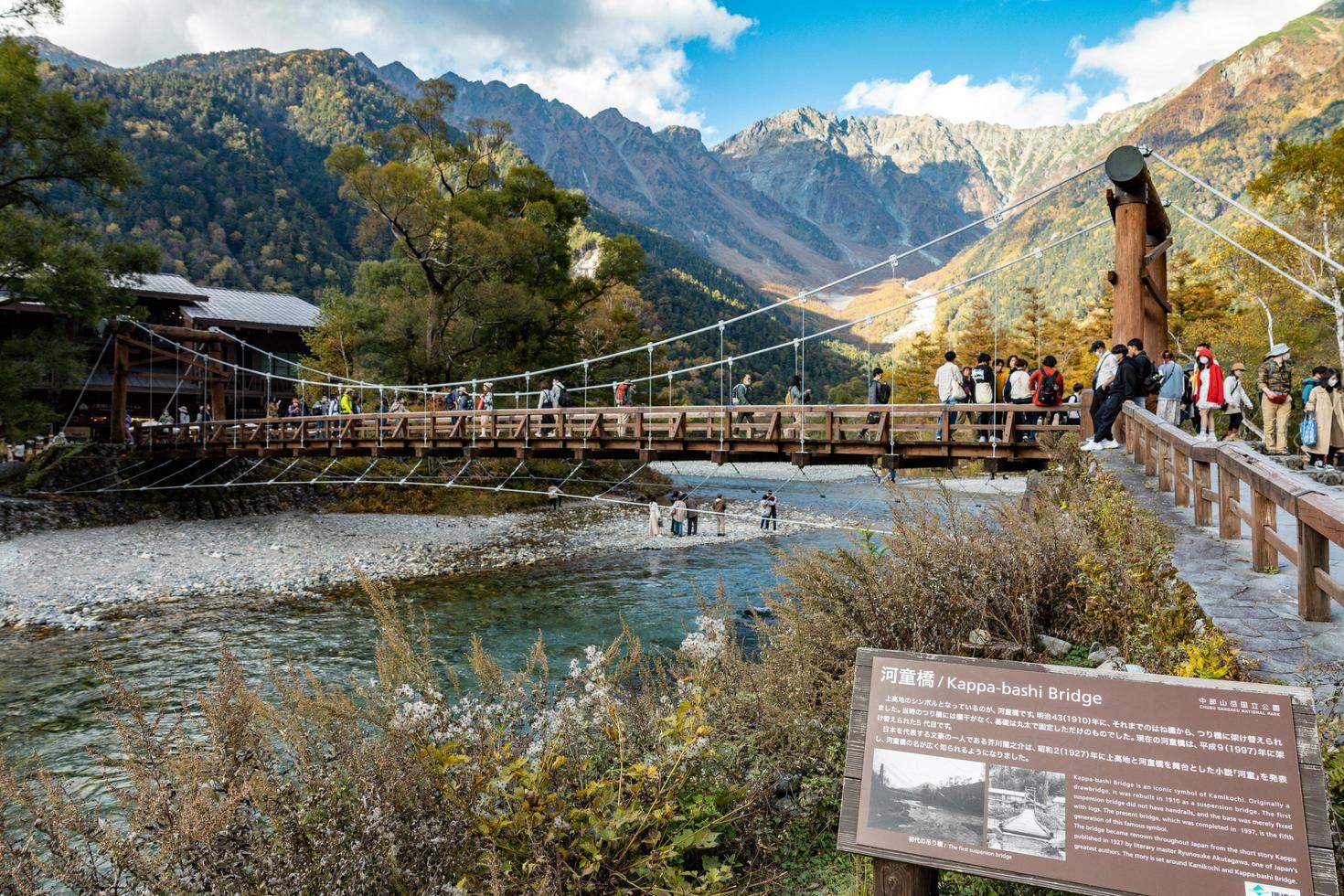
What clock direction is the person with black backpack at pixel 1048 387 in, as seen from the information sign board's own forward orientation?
The person with black backpack is roughly at 6 o'clock from the information sign board.

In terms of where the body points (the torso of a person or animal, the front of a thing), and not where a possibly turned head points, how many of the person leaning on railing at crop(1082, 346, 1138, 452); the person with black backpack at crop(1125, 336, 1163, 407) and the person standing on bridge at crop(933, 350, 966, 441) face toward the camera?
0

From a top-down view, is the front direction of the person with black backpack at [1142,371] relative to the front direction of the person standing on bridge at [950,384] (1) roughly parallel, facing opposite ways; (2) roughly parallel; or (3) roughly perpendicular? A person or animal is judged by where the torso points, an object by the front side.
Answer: roughly perpendicular

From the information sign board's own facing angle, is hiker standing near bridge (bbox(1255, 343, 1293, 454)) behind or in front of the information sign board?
behind

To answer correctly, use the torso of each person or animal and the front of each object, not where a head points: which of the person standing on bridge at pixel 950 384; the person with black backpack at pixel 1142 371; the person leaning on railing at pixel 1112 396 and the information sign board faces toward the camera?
the information sign board

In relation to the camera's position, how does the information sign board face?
facing the viewer

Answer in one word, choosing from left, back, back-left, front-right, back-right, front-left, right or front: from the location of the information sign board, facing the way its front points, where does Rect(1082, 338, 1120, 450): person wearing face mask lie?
back

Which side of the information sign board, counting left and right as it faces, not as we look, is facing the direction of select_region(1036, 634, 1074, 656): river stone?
back

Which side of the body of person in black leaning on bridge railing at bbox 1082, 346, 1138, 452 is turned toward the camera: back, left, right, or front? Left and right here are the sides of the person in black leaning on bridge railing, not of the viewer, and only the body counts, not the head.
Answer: left
